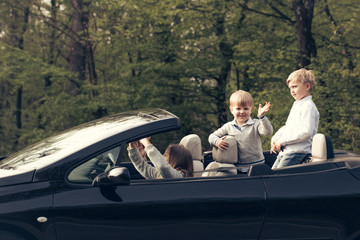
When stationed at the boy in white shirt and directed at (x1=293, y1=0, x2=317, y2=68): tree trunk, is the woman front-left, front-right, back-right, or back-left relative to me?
back-left

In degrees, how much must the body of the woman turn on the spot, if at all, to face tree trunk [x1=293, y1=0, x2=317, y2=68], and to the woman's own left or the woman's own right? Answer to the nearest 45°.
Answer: approximately 135° to the woman's own right

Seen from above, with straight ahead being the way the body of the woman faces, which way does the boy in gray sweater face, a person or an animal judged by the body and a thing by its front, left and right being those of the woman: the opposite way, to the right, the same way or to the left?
to the left

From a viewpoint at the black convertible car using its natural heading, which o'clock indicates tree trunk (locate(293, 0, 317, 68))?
The tree trunk is roughly at 4 o'clock from the black convertible car.

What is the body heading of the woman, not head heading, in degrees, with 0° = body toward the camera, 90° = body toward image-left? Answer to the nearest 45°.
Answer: approximately 90°

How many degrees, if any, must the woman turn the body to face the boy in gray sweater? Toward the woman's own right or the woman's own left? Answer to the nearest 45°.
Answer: approximately 135° to the woman's own right

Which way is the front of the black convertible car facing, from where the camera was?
facing to the left of the viewer

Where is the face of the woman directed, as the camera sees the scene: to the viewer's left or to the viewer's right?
to the viewer's left
